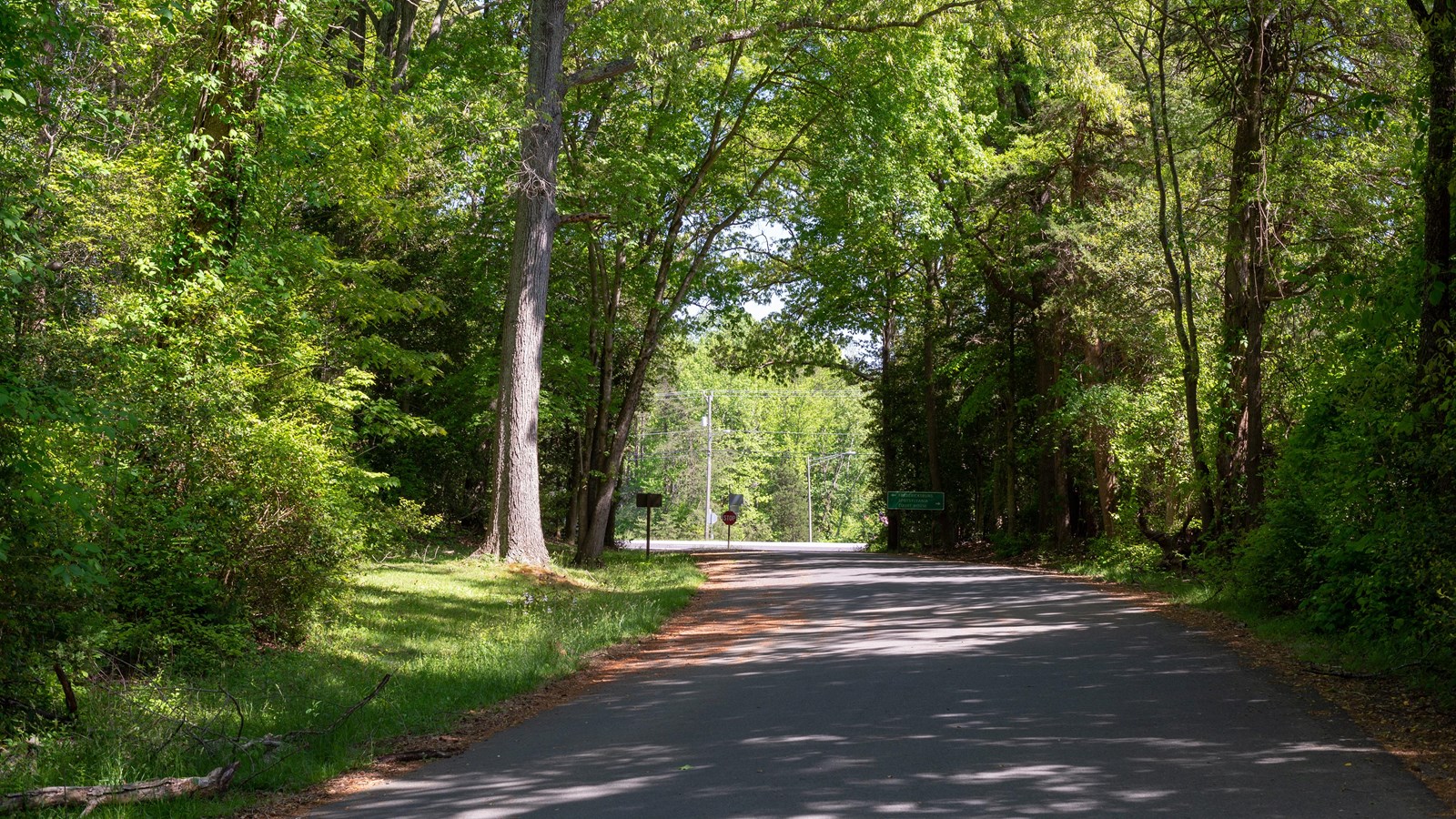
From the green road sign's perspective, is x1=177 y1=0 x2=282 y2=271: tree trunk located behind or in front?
in front

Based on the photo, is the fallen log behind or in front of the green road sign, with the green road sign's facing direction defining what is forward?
in front

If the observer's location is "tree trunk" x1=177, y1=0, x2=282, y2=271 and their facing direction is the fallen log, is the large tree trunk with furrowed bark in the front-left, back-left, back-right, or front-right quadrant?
back-left

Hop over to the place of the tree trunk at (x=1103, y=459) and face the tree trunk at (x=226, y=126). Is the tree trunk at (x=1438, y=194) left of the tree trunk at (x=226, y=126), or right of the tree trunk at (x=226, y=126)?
left

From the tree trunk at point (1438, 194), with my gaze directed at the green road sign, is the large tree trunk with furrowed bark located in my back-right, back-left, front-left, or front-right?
front-left

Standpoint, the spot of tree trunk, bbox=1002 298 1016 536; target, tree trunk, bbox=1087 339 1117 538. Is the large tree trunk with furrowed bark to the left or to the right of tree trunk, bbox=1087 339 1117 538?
right

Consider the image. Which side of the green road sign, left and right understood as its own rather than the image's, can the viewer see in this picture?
front

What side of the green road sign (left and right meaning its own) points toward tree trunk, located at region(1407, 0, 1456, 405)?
front

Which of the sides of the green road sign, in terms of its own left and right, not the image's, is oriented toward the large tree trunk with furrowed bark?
front
